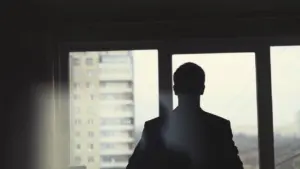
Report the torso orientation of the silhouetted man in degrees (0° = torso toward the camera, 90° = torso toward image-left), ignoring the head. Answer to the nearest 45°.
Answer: approximately 180°
